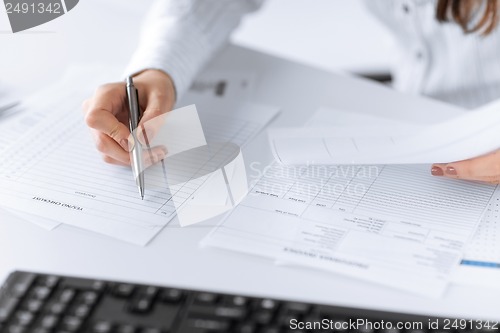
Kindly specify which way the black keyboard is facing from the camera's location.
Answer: facing away from the viewer
